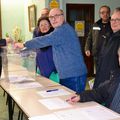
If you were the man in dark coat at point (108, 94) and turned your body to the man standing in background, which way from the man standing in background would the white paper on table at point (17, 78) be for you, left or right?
left

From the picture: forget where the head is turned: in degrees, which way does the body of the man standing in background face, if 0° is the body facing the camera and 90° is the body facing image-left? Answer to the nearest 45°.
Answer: approximately 0°

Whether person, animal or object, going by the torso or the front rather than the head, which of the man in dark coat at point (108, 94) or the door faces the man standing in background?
the door

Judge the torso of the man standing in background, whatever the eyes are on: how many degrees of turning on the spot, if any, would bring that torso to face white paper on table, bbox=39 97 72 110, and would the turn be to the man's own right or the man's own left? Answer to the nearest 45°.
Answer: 0° — they already face it

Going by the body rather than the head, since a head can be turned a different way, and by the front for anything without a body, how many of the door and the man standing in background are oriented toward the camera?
2

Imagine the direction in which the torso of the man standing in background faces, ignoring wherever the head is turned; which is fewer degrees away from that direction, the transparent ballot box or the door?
the transparent ballot box
